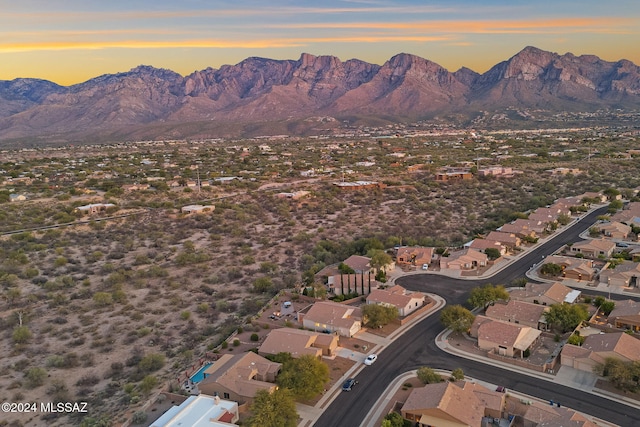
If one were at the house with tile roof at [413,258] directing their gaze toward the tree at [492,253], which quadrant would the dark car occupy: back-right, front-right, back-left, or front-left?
back-right

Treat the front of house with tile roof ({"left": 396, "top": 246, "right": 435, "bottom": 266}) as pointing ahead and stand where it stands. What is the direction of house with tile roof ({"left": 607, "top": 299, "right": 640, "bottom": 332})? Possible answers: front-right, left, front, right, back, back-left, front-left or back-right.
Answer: front-left

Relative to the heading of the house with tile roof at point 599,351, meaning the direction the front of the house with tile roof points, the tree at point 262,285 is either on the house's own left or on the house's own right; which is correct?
on the house's own right

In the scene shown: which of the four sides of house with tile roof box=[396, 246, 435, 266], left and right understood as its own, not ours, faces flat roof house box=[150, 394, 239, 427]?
front

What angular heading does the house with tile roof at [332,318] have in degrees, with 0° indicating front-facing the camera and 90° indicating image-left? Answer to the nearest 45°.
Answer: approximately 315°

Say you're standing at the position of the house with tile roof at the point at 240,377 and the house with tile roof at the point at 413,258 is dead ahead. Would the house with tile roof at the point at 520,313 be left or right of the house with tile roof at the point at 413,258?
right

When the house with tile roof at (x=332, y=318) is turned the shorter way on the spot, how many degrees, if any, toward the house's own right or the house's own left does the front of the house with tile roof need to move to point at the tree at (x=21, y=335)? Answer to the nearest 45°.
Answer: approximately 135° to the house's own right

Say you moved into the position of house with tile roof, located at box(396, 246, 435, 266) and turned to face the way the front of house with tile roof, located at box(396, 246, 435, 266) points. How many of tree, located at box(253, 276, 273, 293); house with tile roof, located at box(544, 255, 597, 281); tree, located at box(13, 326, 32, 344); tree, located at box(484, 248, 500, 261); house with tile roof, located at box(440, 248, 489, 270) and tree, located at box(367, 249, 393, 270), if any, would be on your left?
3

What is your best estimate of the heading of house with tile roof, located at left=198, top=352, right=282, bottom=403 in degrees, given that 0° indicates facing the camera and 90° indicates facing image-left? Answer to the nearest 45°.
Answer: approximately 315°

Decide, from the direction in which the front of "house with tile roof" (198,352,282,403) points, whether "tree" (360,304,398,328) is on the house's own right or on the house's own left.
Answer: on the house's own left

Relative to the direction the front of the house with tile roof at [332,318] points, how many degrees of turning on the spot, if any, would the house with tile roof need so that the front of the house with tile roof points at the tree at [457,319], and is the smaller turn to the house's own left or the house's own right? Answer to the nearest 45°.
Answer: approximately 45° to the house's own left

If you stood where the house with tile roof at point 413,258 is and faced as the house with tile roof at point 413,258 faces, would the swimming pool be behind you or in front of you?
in front

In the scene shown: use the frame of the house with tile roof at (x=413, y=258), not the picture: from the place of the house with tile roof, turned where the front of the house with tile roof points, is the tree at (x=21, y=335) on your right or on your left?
on your right

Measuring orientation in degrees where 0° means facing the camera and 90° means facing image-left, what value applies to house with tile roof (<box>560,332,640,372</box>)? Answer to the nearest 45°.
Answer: approximately 45°

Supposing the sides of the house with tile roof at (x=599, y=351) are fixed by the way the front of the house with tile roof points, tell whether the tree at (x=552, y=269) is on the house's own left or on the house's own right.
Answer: on the house's own right
